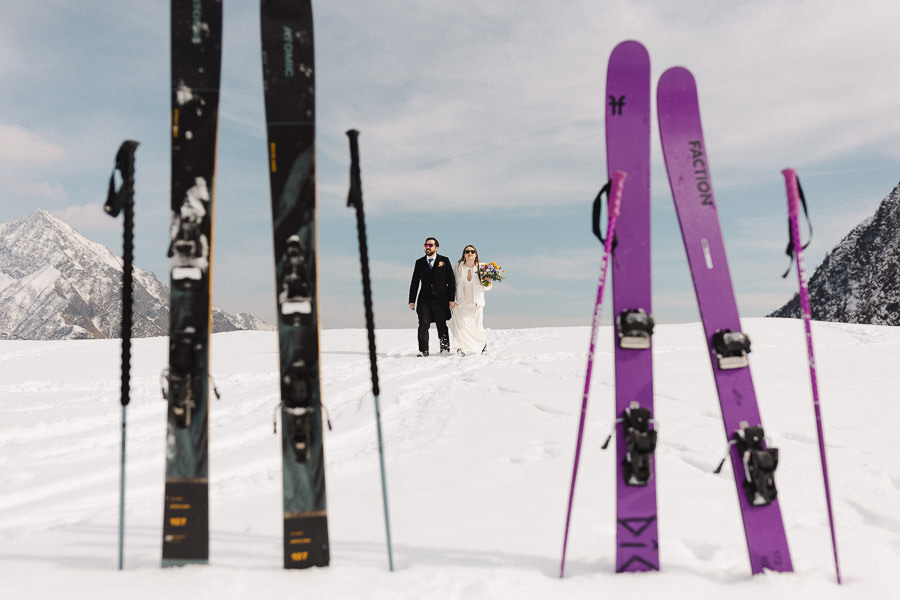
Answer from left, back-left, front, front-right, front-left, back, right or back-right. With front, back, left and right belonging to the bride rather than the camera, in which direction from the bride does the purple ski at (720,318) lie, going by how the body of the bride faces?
front

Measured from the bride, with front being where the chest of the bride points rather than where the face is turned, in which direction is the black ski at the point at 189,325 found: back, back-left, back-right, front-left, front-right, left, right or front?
front

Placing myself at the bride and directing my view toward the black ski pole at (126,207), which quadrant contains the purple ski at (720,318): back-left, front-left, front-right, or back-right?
front-left

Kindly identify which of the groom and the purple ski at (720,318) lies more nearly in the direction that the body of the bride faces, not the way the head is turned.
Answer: the purple ski

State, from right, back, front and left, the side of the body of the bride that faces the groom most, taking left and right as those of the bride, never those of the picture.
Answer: right

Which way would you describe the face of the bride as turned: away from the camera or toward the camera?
toward the camera

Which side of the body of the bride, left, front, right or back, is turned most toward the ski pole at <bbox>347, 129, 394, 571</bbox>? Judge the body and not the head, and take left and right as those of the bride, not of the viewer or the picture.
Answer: front

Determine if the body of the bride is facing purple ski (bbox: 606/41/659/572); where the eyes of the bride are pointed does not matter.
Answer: yes

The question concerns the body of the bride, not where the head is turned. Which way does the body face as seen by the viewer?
toward the camera

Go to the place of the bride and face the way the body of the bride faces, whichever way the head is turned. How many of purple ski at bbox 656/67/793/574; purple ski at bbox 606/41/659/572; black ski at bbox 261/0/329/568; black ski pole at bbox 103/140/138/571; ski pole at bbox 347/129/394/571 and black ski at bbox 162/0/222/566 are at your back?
0

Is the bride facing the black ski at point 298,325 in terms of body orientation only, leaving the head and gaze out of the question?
yes
